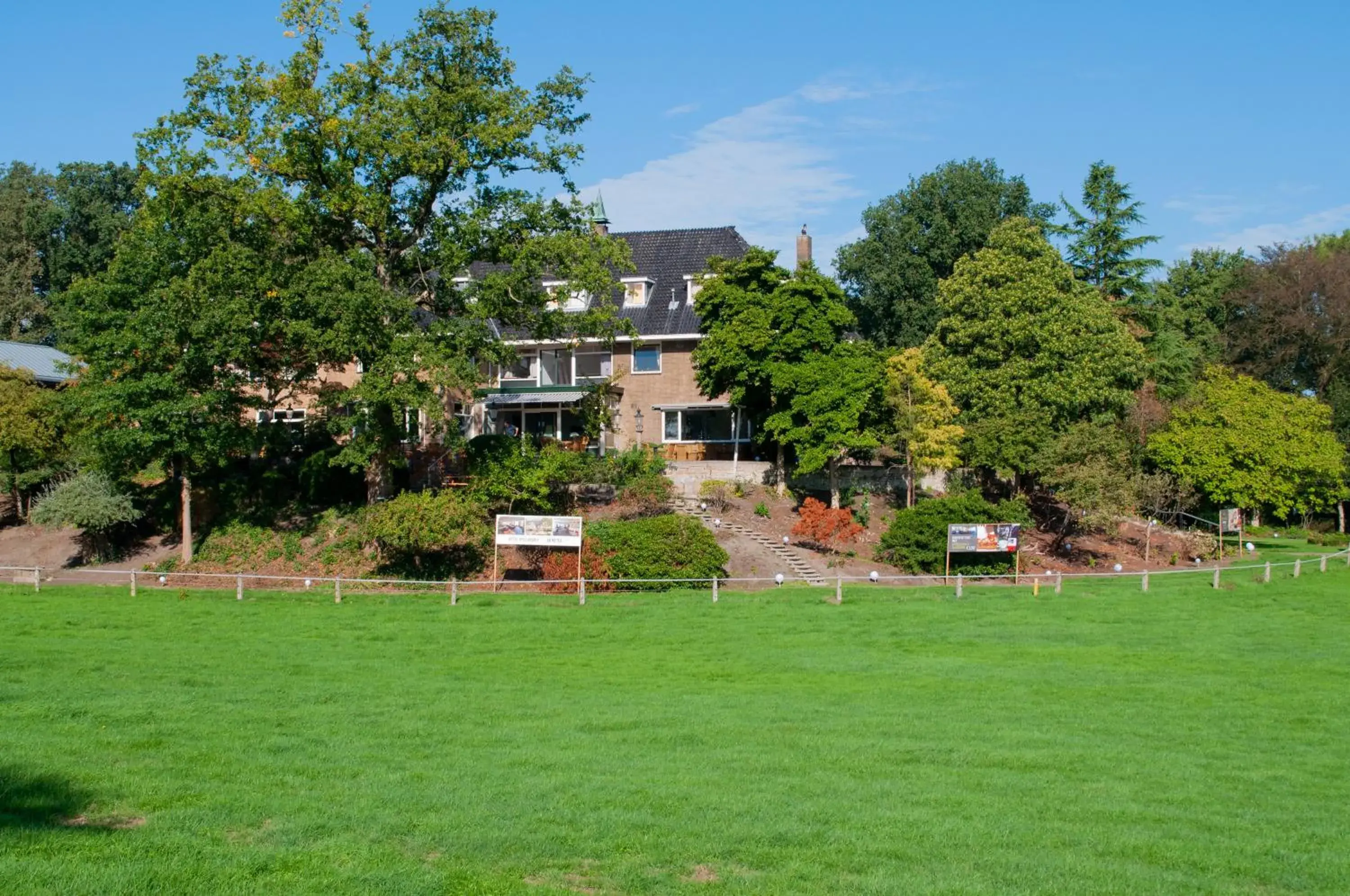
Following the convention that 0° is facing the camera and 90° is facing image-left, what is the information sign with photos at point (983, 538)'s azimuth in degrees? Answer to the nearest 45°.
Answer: approximately 0°

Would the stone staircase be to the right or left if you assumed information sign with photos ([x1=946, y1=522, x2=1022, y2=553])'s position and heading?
on its right

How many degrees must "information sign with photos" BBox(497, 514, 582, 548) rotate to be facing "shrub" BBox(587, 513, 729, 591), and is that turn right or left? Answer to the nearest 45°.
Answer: approximately 90° to its left

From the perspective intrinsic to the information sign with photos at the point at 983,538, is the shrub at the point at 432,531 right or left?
on its right

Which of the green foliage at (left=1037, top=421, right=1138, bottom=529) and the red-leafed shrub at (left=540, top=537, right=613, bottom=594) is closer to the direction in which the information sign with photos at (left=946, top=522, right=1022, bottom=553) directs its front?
the red-leafed shrub

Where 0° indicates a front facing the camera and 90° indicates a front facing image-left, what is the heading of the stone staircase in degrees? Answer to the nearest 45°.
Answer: approximately 315°

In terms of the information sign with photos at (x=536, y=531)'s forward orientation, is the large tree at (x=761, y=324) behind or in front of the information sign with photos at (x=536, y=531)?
behind

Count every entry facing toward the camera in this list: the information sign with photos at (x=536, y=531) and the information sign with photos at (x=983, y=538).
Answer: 2
